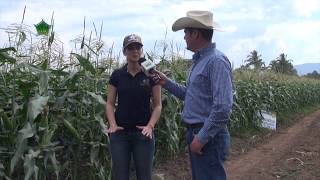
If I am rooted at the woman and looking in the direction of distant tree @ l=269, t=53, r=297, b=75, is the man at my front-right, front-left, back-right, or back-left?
back-right

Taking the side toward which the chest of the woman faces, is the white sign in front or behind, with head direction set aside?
behind

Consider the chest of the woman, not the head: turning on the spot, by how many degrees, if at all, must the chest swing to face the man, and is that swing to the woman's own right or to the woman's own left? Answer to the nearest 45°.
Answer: approximately 45° to the woman's own left

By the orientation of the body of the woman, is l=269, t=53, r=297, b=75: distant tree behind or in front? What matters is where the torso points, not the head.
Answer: behind

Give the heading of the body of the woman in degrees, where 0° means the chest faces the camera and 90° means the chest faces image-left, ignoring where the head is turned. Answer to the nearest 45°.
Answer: approximately 0°

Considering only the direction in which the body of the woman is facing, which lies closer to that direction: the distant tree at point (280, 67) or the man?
the man
